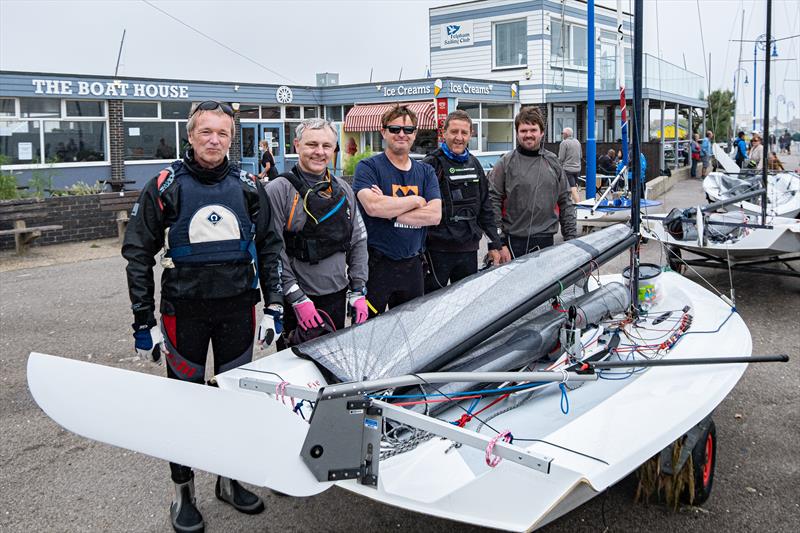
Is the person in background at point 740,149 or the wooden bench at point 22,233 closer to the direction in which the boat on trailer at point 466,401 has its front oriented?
the person in background

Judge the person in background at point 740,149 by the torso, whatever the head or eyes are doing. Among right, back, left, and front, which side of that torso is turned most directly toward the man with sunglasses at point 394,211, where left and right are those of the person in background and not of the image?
right

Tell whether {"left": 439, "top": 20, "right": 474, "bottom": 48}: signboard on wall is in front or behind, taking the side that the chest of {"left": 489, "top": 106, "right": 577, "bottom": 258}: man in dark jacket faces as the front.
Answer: behind

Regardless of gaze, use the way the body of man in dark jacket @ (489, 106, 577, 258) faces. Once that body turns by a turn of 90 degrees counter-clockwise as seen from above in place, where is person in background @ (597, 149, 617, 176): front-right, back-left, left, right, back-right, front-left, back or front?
left

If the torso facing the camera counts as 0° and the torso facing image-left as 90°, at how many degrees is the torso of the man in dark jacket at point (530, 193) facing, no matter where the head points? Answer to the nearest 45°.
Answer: approximately 0°
